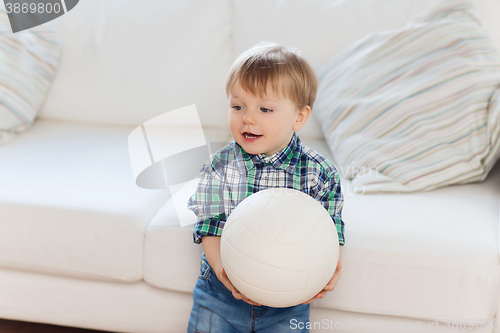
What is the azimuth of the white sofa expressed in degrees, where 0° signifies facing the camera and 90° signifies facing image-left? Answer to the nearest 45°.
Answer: approximately 0°

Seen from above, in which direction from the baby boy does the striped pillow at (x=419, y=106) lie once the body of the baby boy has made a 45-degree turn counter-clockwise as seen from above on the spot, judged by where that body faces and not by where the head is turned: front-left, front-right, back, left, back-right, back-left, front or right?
left

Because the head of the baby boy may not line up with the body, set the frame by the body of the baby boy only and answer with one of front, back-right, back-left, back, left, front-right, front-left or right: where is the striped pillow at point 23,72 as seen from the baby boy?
back-right

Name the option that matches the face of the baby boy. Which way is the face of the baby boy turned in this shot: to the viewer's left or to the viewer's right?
to the viewer's left
